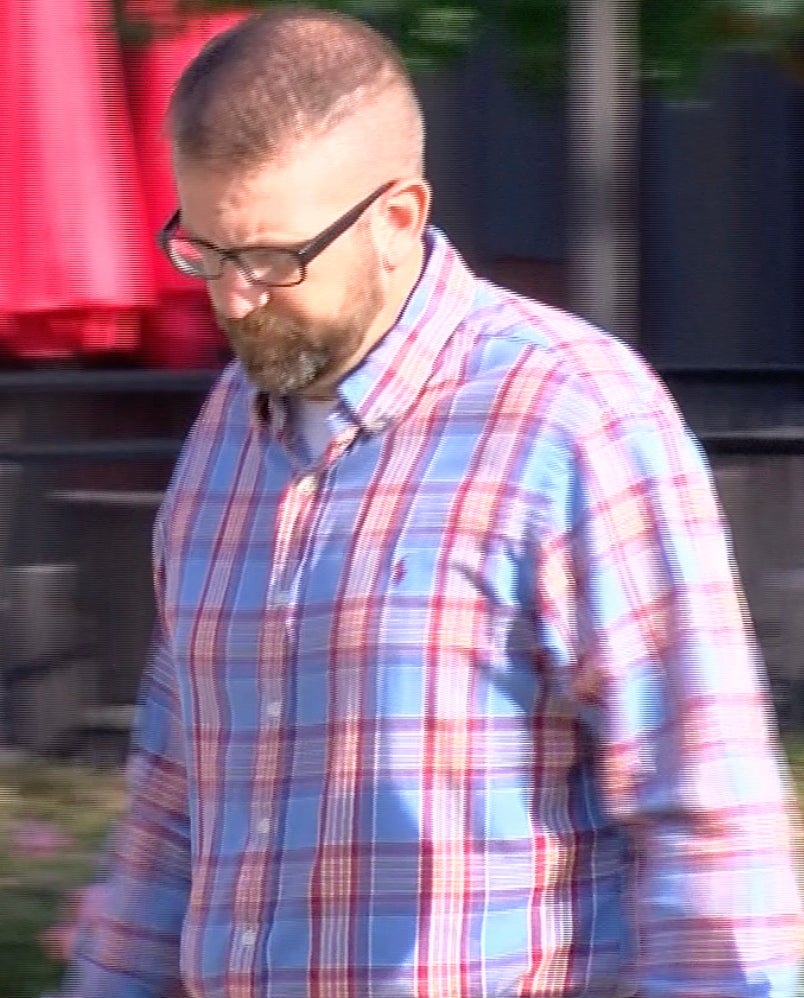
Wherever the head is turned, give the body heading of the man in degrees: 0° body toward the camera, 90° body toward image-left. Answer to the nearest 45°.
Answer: approximately 45°
